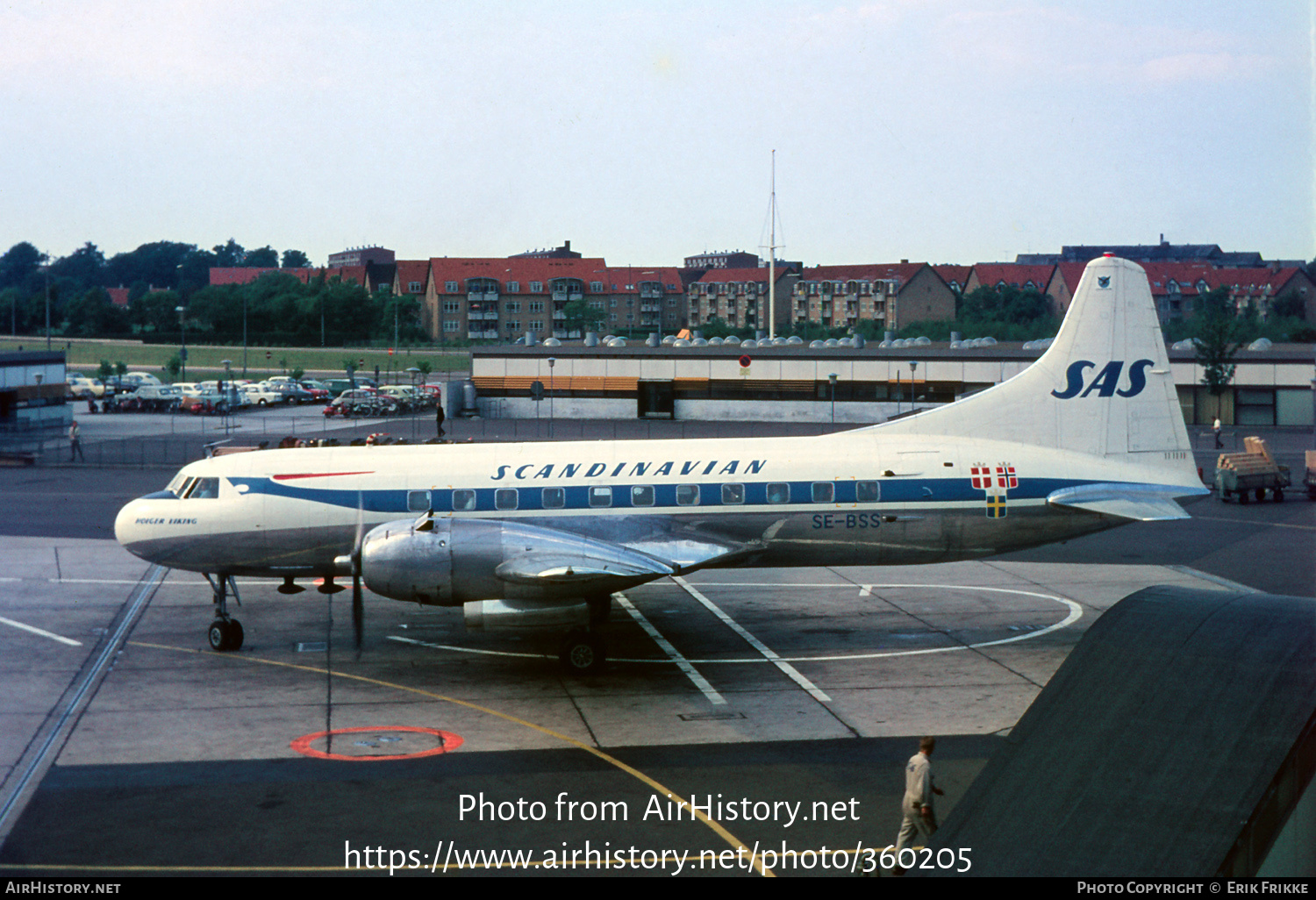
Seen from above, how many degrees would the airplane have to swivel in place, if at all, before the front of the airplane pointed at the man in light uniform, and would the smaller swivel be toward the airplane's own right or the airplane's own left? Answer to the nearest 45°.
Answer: approximately 90° to the airplane's own left

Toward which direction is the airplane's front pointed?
to the viewer's left
